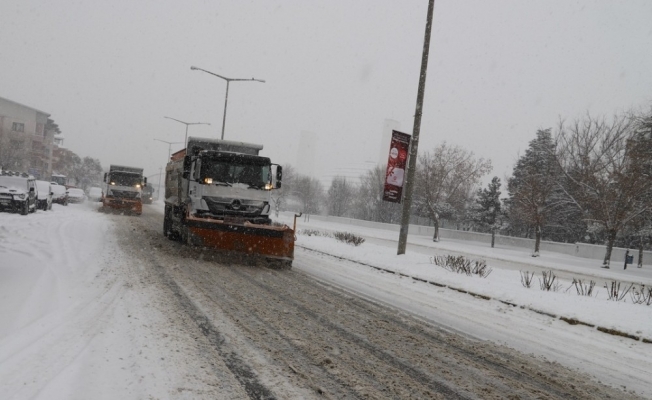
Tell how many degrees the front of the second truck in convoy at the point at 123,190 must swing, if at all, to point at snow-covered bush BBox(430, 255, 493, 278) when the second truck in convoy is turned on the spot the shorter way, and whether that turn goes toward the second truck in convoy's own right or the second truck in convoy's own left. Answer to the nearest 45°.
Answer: approximately 45° to the second truck in convoy's own left

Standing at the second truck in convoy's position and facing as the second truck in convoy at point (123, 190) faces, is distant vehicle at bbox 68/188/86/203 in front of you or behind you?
behind

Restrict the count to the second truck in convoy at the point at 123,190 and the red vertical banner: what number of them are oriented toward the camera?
2

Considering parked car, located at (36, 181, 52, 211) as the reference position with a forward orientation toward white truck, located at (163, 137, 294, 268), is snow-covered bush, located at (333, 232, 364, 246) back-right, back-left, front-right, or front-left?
front-left

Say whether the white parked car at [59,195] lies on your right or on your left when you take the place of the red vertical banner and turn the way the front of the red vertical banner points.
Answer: on your right

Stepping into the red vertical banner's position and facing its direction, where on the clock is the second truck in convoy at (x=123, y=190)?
The second truck in convoy is roughly at 4 o'clock from the red vertical banner.

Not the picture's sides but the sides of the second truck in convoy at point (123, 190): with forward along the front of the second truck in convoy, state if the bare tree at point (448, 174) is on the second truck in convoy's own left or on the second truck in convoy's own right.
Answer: on the second truck in convoy's own left

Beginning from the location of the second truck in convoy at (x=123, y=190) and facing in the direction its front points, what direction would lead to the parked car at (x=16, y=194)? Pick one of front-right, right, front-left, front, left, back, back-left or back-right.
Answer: front-right

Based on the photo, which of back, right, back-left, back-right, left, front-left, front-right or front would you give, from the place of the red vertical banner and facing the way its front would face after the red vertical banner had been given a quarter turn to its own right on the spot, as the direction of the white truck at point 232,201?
front-left

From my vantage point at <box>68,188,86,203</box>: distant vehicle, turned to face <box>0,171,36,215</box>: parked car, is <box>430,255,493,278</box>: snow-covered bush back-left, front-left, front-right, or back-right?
front-left

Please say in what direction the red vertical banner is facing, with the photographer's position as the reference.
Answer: facing the viewer

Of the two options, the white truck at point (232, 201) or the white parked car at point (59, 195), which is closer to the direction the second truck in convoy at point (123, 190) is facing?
the white truck

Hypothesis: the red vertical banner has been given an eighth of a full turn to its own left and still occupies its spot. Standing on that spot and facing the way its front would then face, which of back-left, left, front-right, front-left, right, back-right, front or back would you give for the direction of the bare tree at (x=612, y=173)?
left

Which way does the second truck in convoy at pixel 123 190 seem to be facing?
toward the camera

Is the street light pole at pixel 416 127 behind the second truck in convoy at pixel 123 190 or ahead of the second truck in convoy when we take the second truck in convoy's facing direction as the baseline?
ahead

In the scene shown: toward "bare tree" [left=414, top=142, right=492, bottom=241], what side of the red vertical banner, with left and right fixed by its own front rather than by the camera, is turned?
back

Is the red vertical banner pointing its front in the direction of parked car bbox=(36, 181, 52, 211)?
no
